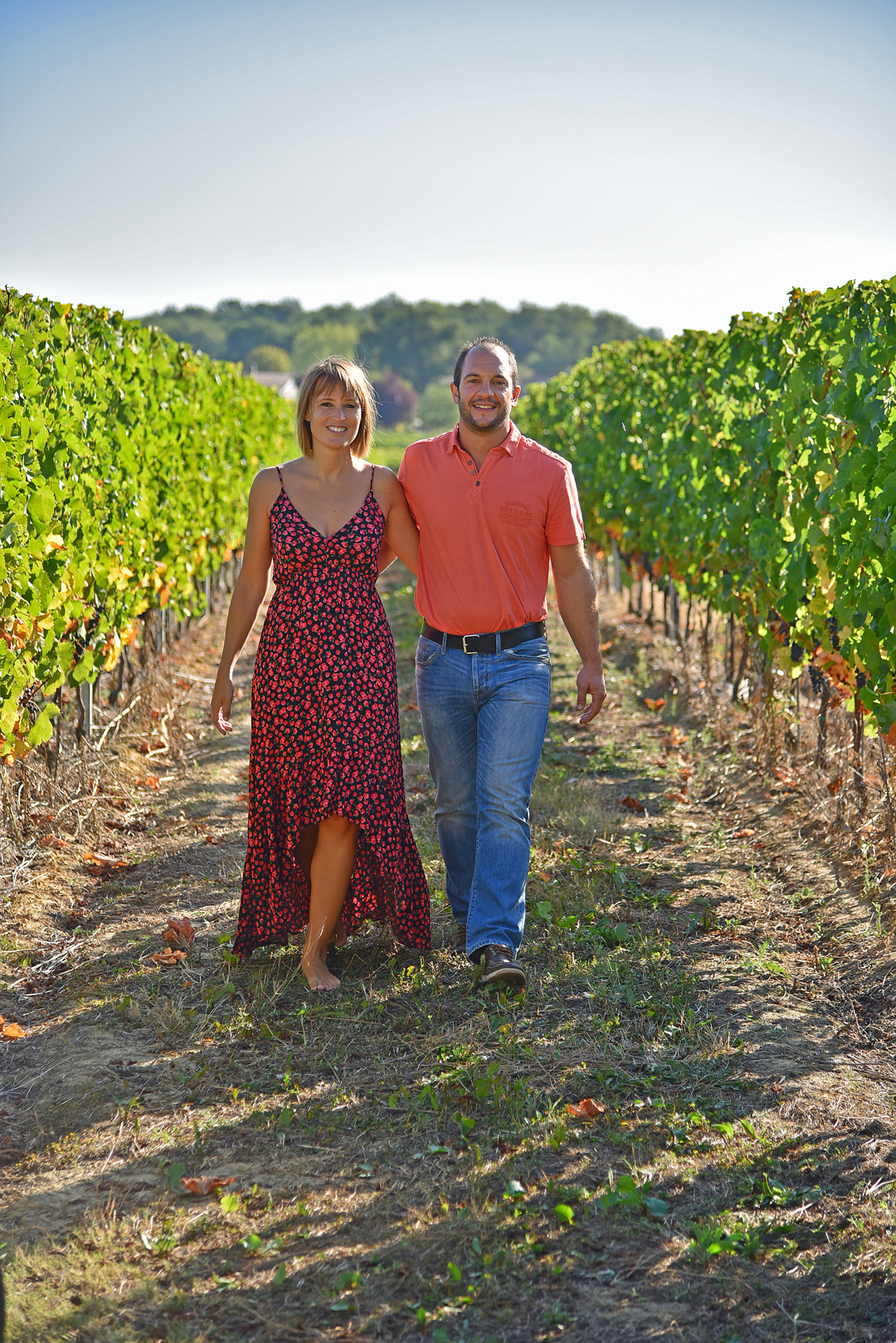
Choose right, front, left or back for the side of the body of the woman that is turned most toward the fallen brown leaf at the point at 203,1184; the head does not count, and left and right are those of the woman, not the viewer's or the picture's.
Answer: front

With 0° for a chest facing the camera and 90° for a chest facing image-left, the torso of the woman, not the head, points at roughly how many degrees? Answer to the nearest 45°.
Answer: approximately 0°

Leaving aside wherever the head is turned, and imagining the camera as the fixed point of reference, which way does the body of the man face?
toward the camera

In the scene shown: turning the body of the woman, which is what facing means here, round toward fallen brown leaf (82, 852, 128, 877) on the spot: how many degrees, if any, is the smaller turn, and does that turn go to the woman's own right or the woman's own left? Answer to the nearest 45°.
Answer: approximately 135° to the woman's own right

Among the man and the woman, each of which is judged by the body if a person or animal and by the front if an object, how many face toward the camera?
2

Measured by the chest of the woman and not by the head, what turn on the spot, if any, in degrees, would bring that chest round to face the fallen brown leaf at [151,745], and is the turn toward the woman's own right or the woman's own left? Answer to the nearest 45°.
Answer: approximately 180°

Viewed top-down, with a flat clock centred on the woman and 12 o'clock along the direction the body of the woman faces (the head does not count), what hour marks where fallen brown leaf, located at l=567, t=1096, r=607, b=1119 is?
The fallen brown leaf is roughly at 11 o'clock from the woman.
